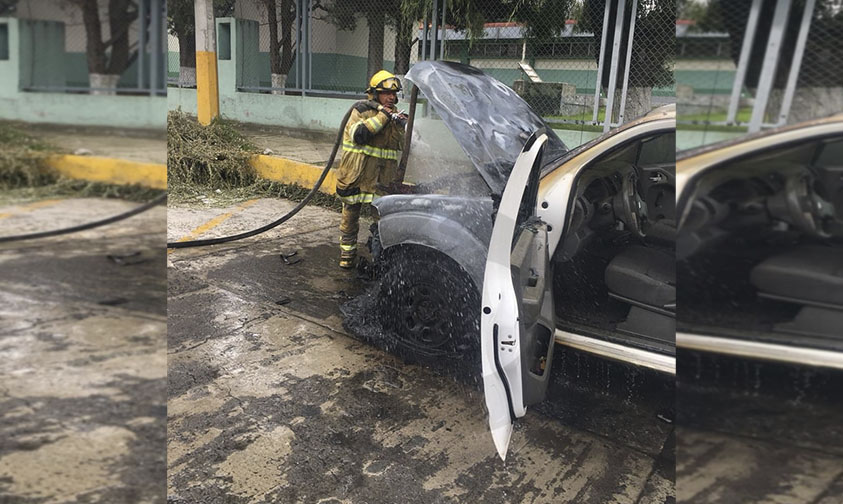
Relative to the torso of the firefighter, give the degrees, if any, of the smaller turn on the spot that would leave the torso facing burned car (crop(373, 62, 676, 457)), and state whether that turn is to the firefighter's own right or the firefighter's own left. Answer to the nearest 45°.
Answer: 0° — they already face it

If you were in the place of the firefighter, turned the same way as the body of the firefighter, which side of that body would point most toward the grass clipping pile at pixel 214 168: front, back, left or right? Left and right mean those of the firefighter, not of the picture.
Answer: back

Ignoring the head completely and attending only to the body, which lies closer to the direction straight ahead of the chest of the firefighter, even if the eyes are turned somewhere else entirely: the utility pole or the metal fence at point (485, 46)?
the metal fence

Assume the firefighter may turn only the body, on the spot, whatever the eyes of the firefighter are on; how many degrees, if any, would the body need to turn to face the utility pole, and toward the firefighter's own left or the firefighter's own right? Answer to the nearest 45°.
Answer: approximately 180°
